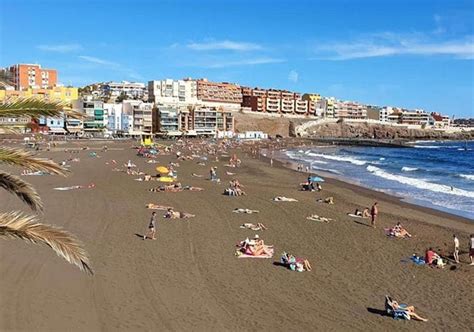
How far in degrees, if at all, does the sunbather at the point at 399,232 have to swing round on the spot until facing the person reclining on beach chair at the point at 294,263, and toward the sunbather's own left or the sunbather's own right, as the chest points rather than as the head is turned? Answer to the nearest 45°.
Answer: approximately 90° to the sunbather's own right

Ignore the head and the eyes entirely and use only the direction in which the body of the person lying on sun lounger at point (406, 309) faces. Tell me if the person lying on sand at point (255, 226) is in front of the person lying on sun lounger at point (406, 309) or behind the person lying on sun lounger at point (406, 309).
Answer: behind

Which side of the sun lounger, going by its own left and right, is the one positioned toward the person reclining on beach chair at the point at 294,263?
back

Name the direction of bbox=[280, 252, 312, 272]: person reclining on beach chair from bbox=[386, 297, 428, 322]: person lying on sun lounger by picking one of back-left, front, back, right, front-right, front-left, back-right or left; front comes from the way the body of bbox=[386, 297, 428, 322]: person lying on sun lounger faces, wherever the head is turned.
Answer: back

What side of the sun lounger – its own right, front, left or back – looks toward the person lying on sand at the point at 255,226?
back

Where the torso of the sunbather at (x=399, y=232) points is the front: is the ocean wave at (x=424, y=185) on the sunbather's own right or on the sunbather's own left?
on the sunbather's own left

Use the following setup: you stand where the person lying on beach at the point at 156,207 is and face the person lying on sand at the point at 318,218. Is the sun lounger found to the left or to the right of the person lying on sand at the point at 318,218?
right
